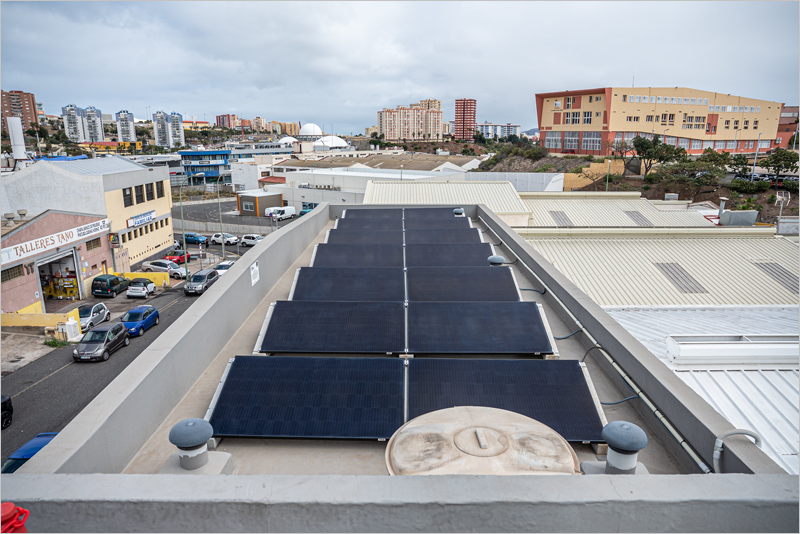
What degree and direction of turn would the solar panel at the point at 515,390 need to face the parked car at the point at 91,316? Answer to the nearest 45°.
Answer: approximately 135° to its right

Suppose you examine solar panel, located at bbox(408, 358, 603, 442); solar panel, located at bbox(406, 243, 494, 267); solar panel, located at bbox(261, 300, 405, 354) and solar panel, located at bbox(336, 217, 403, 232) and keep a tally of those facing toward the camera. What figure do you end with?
4

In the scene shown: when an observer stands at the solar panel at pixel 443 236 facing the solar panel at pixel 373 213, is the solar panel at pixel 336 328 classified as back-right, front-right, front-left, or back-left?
back-left

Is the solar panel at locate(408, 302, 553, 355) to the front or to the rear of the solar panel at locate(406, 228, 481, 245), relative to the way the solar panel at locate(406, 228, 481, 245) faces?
to the front

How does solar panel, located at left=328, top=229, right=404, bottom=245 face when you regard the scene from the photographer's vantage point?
facing the viewer

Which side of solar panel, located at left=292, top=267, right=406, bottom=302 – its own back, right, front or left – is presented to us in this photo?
front

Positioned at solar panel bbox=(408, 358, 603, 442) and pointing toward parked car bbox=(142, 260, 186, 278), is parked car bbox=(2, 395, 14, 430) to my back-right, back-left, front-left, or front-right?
front-left

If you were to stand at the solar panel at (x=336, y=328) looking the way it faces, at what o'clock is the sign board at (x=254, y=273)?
The sign board is roughly at 5 o'clock from the solar panel.

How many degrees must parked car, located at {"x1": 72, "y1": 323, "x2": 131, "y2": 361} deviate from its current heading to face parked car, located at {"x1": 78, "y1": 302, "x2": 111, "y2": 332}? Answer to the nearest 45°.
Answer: approximately 135° to its right

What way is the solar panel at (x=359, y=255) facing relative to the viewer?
toward the camera

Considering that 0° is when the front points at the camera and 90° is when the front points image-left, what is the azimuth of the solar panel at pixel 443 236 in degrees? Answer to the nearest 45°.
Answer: approximately 0°
